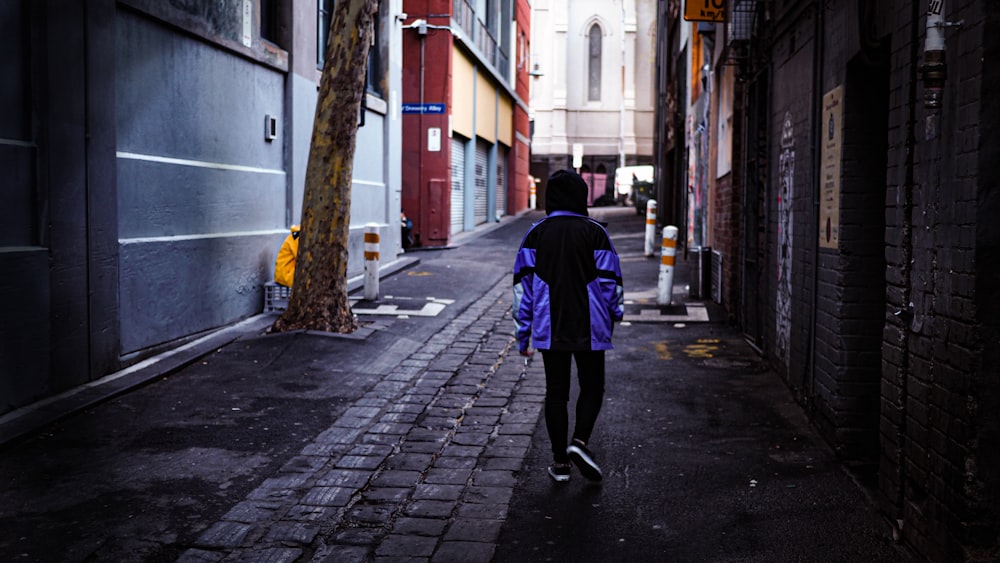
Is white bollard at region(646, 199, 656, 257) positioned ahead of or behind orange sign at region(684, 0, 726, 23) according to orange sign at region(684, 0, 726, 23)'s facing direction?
behind

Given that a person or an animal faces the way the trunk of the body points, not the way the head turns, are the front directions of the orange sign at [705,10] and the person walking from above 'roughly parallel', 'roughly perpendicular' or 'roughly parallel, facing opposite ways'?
roughly parallel, facing opposite ways

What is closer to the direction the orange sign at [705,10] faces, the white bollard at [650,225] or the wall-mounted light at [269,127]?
the wall-mounted light

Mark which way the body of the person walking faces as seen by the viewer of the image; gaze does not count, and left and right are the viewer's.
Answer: facing away from the viewer

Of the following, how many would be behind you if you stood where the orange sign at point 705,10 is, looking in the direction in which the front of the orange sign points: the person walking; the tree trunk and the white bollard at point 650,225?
1

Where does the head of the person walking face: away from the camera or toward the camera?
away from the camera

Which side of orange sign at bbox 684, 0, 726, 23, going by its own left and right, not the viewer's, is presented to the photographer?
front

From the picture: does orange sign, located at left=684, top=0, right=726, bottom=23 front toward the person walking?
yes

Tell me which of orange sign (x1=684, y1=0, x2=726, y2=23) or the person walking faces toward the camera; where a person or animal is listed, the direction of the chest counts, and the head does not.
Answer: the orange sign

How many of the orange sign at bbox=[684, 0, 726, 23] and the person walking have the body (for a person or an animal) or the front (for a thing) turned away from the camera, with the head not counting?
1

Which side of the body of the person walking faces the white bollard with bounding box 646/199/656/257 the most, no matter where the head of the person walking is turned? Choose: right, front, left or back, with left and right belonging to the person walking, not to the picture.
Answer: front

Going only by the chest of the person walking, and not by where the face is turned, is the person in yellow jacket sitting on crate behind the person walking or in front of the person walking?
in front

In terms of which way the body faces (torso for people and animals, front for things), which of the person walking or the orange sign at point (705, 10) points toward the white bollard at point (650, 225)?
the person walking
